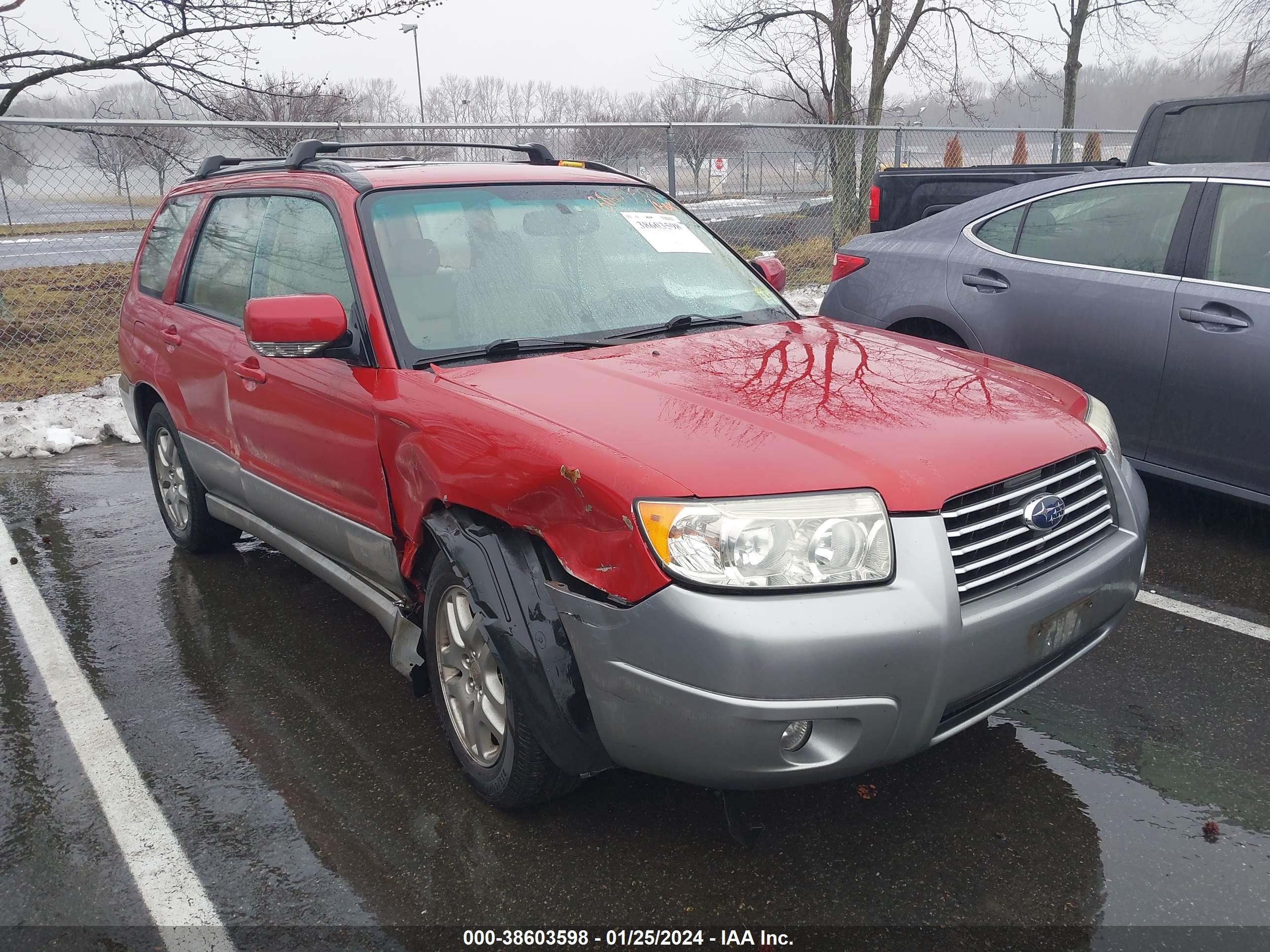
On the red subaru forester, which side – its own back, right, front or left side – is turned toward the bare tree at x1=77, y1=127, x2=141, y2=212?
back

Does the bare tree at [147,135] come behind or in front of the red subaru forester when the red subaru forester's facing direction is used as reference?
behind

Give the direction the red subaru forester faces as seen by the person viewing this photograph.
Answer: facing the viewer and to the right of the viewer

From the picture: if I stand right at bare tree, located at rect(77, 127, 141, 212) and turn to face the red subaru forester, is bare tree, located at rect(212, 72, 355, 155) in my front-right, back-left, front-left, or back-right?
back-left

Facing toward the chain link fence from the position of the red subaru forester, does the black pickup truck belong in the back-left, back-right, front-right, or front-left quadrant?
front-right

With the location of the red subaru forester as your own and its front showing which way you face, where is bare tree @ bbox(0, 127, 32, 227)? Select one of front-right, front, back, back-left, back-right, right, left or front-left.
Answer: back
